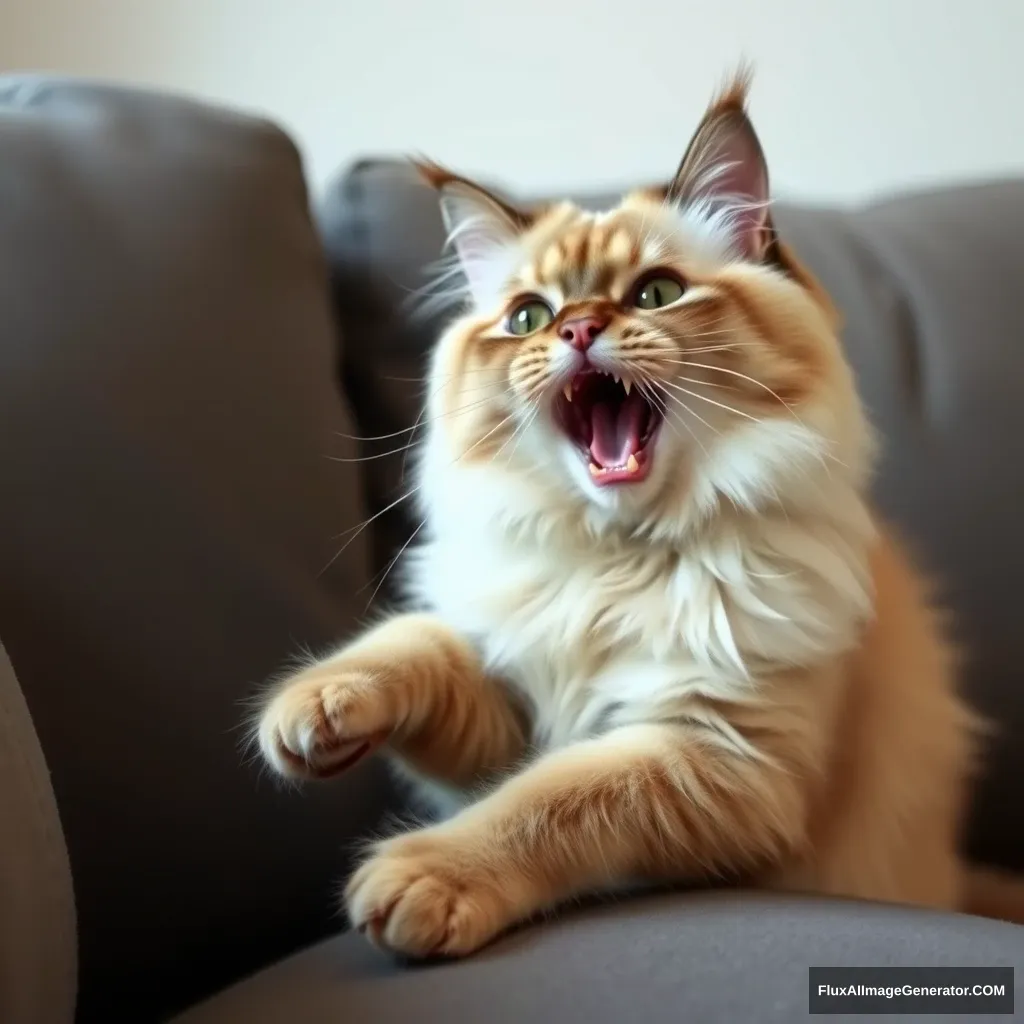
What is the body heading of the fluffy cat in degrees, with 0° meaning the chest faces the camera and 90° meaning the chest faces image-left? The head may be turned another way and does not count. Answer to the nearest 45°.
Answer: approximately 45°

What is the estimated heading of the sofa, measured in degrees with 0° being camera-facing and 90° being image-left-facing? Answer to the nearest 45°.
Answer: approximately 0°
